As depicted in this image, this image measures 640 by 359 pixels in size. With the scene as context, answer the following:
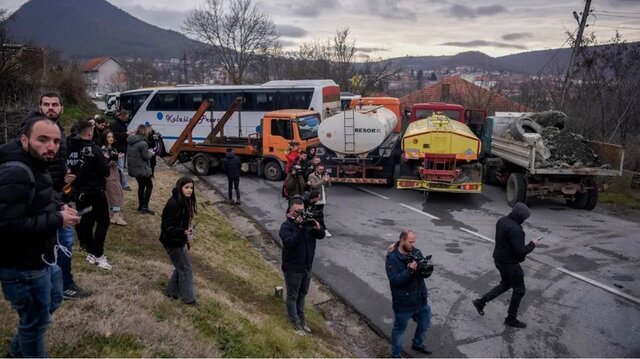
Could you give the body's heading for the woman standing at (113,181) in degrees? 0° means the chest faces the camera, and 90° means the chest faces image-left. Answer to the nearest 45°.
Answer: approximately 315°

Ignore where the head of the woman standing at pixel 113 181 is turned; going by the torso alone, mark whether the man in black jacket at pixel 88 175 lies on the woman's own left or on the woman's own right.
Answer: on the woman's own right

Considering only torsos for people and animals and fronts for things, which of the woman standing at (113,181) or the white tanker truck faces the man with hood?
the woman standing

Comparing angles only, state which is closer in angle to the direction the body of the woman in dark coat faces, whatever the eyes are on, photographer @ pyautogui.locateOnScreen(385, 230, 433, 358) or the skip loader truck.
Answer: the photographer
